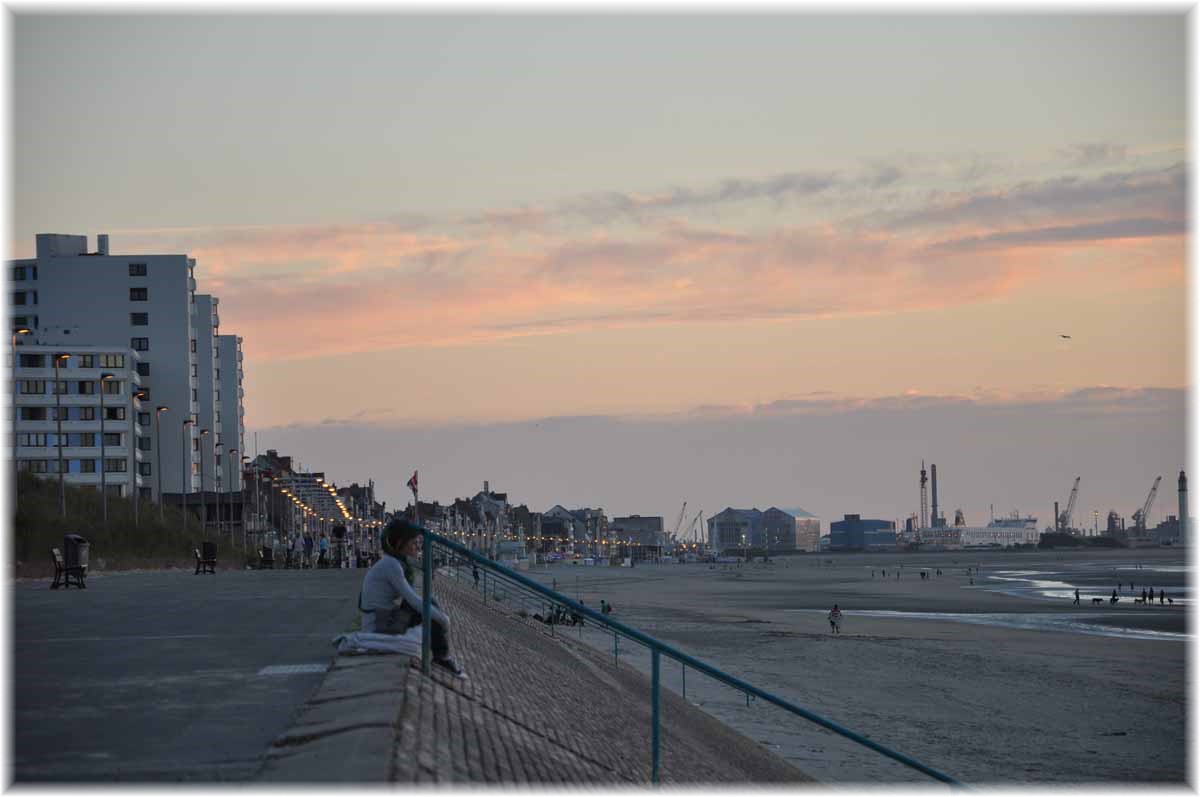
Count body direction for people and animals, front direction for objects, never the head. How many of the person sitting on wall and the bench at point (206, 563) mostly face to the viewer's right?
2

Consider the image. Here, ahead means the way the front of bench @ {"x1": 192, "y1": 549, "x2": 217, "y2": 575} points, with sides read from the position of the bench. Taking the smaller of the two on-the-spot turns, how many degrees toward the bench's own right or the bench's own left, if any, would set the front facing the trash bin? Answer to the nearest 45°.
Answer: approximately 90° to the bench's own right

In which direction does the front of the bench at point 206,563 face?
to the viewer's right

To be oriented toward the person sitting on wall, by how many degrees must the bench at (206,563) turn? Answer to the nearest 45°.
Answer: approximately 90° to its right

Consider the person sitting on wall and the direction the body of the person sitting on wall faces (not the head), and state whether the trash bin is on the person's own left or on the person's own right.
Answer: on the person's own left

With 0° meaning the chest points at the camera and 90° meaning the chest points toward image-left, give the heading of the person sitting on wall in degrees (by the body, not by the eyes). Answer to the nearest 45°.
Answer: approximately 270°

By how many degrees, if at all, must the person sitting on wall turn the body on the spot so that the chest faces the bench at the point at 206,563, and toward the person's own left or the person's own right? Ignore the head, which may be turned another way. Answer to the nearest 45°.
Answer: approximately 90° to the person's own left
